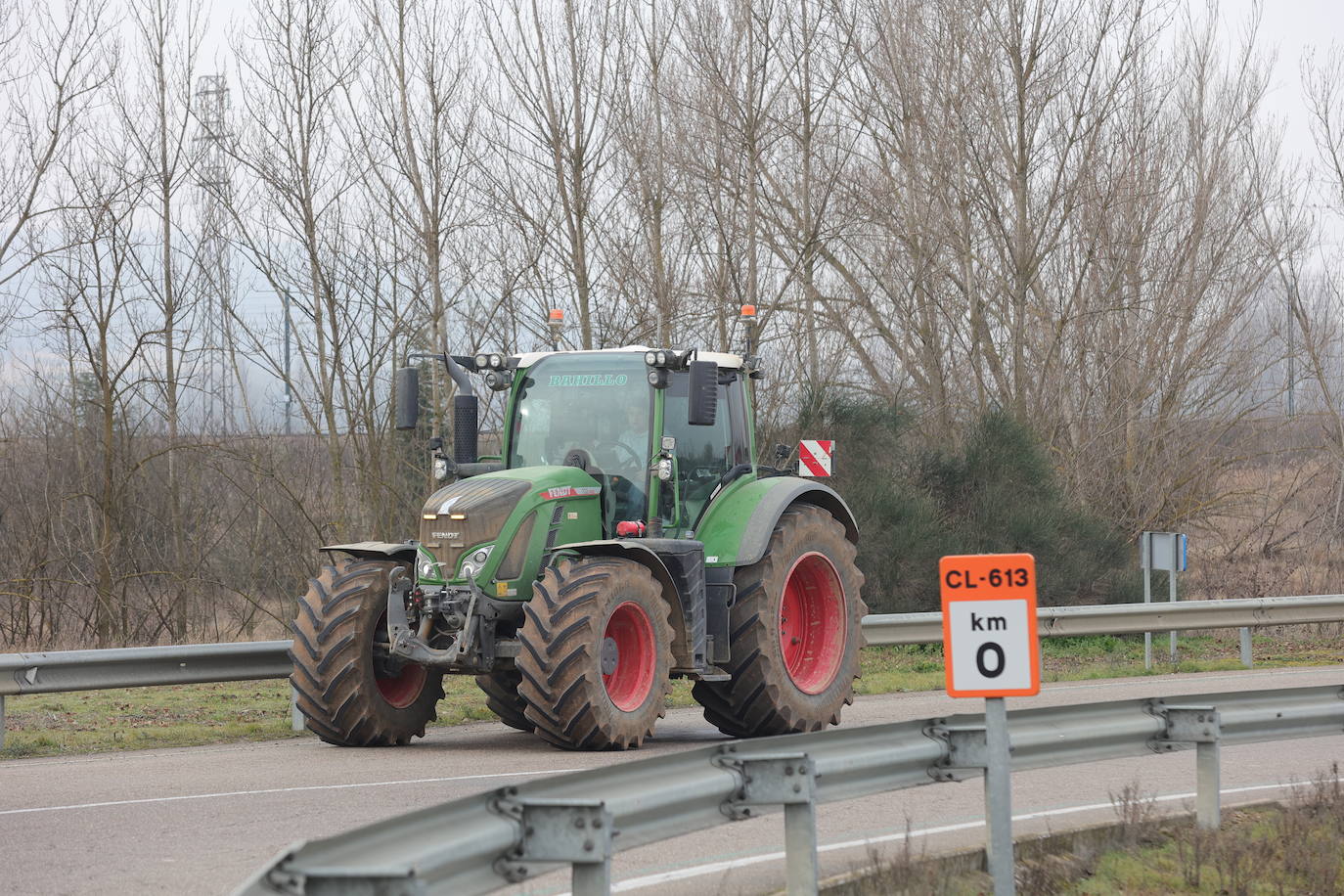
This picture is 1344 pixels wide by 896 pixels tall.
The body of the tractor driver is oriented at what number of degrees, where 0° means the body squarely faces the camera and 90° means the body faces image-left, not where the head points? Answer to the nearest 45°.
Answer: approximately 45°

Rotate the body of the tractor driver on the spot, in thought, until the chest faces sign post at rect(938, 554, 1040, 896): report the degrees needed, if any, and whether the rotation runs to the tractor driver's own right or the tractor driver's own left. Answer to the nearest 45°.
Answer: approximately 45° to the tractor driver's own left

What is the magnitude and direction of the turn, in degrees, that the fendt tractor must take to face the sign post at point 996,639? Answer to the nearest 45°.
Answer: approximately 45° to its left

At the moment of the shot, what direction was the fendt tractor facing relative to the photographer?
facing the viewer and to the left of the viewer

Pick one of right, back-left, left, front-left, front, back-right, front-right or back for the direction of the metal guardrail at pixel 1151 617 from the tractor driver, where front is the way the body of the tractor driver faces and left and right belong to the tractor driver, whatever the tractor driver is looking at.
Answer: back

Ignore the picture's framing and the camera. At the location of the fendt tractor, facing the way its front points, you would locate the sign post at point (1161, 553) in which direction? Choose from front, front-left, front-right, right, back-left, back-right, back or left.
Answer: back

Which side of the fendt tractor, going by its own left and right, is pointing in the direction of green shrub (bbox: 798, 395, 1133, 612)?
back

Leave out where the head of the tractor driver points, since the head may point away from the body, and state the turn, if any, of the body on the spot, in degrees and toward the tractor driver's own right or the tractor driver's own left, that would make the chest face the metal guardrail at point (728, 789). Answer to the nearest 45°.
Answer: approximately 45° to the tractor driver's own left

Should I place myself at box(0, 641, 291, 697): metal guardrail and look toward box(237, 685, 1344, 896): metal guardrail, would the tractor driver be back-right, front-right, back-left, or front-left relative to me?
front-left

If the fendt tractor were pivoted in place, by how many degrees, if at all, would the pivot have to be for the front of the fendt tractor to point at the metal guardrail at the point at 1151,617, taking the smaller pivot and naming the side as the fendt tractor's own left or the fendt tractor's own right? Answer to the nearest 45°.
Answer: approximately 180°
